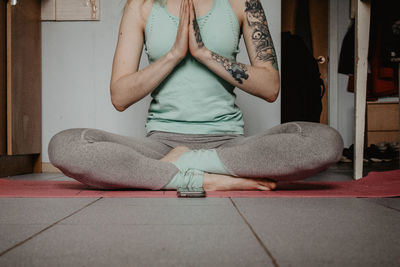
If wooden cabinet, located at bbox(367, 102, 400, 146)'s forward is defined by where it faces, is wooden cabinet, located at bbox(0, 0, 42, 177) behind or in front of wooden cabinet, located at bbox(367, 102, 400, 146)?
in front

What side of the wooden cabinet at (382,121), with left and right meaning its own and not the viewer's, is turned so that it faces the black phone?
front

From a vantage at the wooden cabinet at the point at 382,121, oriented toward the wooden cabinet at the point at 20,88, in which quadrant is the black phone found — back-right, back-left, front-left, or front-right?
front-left

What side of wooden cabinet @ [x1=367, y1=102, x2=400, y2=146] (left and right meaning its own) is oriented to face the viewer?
front
